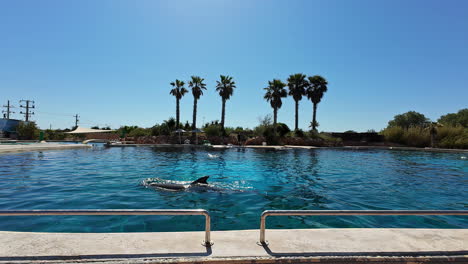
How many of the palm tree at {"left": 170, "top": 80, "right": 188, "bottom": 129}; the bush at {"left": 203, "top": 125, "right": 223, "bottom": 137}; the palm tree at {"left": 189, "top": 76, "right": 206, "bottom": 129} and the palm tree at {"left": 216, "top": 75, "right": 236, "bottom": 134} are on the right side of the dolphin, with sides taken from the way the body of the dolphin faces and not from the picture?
4

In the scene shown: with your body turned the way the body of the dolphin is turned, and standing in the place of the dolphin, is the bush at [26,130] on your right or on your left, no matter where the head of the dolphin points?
on your right

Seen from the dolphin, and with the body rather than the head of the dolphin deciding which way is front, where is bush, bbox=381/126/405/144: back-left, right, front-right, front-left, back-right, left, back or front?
back-right

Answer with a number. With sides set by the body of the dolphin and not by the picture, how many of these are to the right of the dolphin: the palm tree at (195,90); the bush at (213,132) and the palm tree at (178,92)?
3

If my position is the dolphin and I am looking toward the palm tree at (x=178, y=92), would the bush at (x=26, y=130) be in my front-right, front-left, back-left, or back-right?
front-left

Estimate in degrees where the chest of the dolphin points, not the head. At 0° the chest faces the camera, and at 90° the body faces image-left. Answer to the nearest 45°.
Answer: approximately 90°

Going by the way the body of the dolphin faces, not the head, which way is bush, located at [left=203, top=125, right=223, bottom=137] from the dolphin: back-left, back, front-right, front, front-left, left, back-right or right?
right

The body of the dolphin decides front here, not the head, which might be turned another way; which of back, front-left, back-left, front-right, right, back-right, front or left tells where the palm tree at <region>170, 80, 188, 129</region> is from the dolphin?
right

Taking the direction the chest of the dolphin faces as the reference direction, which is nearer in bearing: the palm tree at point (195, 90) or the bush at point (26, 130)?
the bush

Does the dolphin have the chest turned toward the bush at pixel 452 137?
no

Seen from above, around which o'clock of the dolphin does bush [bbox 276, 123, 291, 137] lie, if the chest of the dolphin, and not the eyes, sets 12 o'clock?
The bush is roughly at 4 o'clock from the dolphin.

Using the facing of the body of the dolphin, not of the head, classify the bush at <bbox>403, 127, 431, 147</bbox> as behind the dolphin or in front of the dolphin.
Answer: behind

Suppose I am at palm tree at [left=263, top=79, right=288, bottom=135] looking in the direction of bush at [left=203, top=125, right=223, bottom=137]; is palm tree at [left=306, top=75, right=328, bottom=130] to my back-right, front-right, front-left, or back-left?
back-right

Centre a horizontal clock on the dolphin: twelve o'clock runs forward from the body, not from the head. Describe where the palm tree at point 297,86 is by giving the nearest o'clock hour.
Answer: The palm tree is roughly at 4 o'clock from the dolphin.

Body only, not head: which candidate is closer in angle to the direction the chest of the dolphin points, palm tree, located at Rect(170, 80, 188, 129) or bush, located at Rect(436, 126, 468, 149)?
the palm tree

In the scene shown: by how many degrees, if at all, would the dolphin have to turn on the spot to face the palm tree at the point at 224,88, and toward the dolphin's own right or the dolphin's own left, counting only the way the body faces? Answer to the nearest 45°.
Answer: approximately 90° to the dolphin's own right
